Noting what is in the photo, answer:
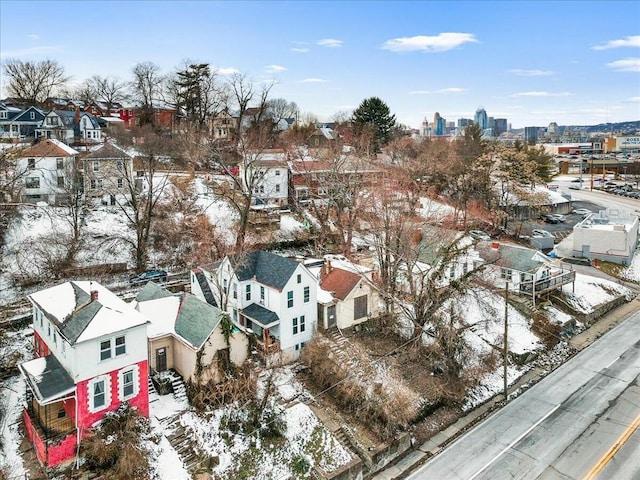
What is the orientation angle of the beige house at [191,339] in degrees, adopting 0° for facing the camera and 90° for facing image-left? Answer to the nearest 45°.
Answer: approximately 315°

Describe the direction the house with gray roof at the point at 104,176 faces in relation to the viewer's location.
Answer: facing the viewer

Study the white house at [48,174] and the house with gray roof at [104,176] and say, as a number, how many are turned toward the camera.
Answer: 2

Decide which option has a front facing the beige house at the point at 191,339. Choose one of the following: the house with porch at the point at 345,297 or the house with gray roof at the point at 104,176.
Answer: the house with gray roof at the point at 104,176

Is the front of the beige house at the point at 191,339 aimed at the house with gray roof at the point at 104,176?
no

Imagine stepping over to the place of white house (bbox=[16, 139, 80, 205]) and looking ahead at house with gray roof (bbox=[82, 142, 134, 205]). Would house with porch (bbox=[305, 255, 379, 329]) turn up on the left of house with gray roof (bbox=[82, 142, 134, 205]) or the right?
right

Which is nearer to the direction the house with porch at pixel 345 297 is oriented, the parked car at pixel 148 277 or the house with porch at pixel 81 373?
the house with porch

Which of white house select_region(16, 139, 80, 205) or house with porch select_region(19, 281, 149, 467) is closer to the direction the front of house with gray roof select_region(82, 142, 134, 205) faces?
the house with porch

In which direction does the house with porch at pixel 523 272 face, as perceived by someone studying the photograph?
facing the viewer and to the right of the viewer

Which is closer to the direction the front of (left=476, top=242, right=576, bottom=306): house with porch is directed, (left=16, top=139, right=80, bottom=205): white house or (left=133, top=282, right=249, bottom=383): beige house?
the beige house

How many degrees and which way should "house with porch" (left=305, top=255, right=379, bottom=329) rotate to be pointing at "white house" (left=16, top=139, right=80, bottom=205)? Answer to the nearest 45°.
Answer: approximately 180°

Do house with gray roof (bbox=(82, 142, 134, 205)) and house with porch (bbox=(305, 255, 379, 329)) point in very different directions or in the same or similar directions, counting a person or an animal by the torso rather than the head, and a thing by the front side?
same or similar directions

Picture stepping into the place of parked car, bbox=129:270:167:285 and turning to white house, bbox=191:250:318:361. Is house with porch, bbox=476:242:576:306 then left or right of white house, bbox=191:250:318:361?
left

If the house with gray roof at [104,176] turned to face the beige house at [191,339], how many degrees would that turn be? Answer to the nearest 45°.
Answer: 0° — it already faces it

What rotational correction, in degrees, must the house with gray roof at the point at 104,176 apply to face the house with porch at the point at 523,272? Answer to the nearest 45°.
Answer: approximately 45° to its left

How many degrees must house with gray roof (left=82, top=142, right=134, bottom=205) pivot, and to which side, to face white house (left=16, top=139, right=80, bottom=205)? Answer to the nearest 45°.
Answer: approximately 90° to its right

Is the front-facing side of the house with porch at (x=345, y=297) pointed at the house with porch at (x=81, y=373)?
no

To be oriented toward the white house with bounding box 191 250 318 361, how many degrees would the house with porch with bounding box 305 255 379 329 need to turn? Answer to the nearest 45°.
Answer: approximately 90° to its right

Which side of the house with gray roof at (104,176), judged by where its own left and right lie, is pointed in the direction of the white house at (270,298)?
front
